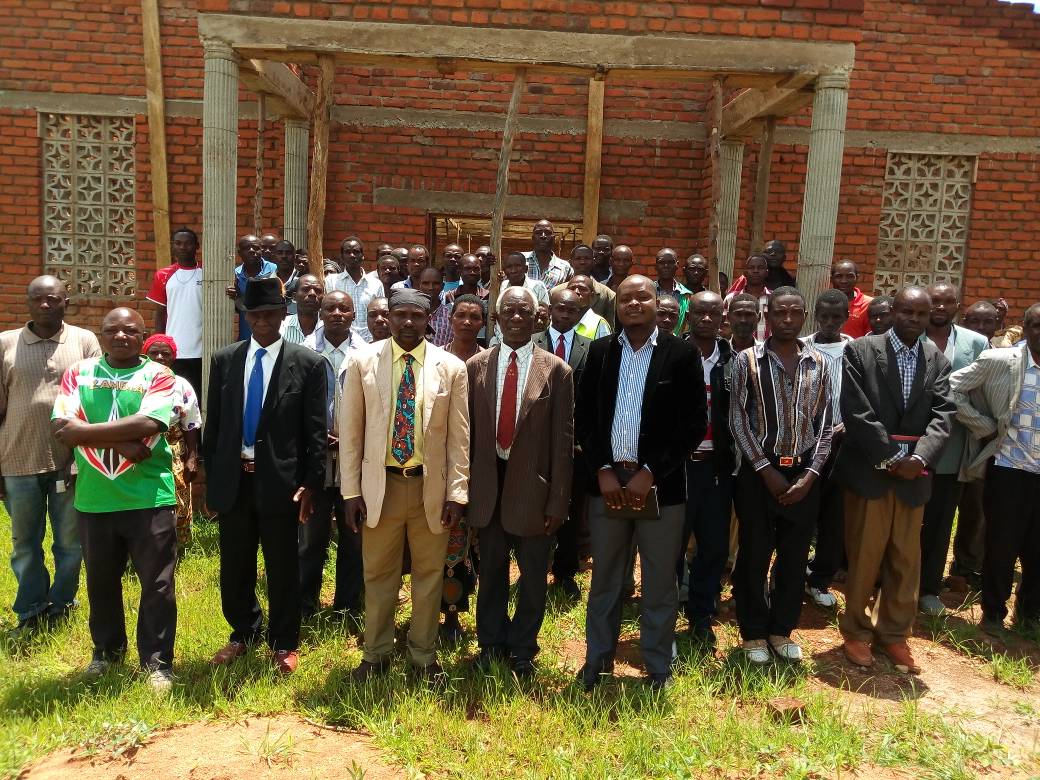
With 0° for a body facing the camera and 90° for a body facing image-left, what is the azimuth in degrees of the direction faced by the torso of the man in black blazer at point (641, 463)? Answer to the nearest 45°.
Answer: approximately 0°

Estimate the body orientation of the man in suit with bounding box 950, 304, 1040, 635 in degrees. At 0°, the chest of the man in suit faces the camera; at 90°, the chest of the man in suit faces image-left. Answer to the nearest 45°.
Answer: approximately 0°

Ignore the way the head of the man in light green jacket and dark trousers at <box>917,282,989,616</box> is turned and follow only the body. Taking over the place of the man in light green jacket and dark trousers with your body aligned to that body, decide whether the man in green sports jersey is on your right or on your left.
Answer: on your right

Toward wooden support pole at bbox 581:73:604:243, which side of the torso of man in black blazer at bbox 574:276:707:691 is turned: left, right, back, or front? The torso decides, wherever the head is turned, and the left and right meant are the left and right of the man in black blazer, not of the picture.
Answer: back

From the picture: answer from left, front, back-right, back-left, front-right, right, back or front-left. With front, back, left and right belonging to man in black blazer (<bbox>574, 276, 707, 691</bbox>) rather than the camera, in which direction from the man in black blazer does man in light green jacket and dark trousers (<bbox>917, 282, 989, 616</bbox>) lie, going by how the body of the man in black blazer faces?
back-left
